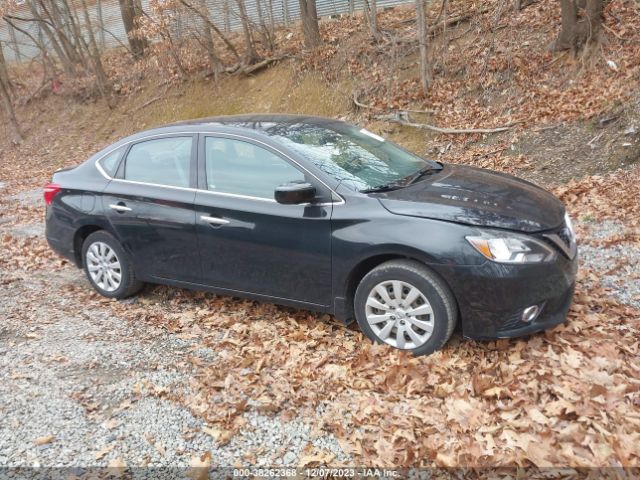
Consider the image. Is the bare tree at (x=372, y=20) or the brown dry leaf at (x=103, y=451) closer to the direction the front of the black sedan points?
the brown dry leaf

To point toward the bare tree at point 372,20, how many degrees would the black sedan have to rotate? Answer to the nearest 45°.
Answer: approximately 135° to its left

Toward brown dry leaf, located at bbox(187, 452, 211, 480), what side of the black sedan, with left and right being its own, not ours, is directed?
right

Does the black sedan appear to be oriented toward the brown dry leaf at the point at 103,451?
no

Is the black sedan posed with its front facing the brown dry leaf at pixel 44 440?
no

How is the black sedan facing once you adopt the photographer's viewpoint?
facing the viewer and to the right of the viewer

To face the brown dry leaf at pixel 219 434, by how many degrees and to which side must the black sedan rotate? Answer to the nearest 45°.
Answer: approximately 90° to its right
